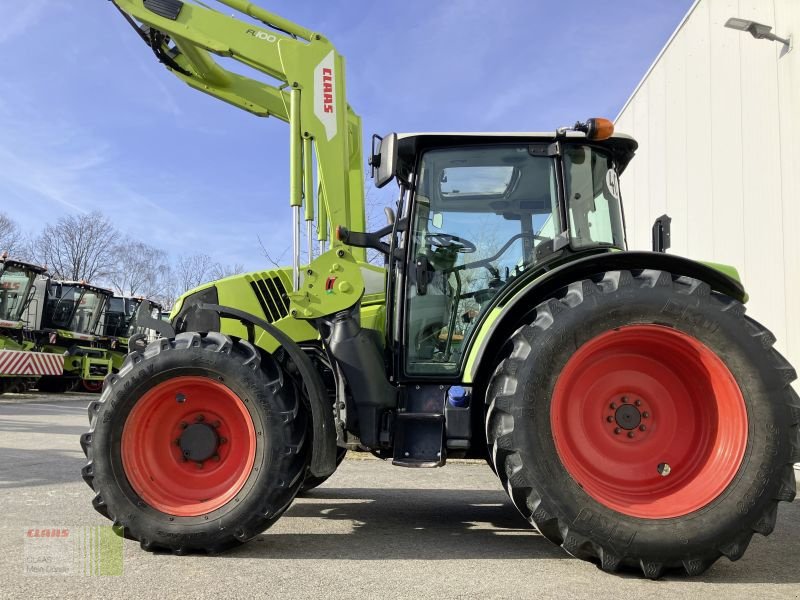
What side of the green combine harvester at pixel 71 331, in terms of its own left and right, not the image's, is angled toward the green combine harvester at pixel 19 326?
right

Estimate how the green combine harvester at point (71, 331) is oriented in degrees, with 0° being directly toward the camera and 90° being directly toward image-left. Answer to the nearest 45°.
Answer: approximately 315°

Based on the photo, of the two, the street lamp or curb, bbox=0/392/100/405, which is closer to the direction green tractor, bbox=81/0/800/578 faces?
the curb

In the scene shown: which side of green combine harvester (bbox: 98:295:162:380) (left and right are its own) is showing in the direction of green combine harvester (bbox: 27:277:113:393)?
right

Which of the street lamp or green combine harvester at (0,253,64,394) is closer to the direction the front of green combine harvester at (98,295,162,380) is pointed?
the street lamp

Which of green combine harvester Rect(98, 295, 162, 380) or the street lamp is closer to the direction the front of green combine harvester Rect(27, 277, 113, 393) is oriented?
the street lamp

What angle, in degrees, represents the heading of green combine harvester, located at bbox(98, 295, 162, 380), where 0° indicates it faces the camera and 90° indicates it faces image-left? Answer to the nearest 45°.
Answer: approximately 315°

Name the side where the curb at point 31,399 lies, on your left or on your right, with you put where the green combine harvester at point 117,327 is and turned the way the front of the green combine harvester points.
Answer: on your right

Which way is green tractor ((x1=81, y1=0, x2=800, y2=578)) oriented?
to the viewer's left

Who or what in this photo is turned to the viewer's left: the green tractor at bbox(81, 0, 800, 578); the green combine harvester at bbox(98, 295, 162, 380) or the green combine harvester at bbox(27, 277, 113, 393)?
the green tractor

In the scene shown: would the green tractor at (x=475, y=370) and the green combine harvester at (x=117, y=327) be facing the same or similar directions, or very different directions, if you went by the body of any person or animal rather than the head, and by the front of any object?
very different directions

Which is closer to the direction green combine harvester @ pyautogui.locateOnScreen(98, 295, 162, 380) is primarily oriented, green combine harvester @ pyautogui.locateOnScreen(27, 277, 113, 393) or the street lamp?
the street lamp

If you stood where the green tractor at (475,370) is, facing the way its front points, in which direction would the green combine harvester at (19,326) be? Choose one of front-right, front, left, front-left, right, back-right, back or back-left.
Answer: front-right

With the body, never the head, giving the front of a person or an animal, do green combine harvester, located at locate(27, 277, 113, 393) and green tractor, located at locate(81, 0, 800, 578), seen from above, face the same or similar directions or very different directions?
very different directions

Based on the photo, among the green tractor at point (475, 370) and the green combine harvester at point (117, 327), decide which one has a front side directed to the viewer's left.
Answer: the green tractor
